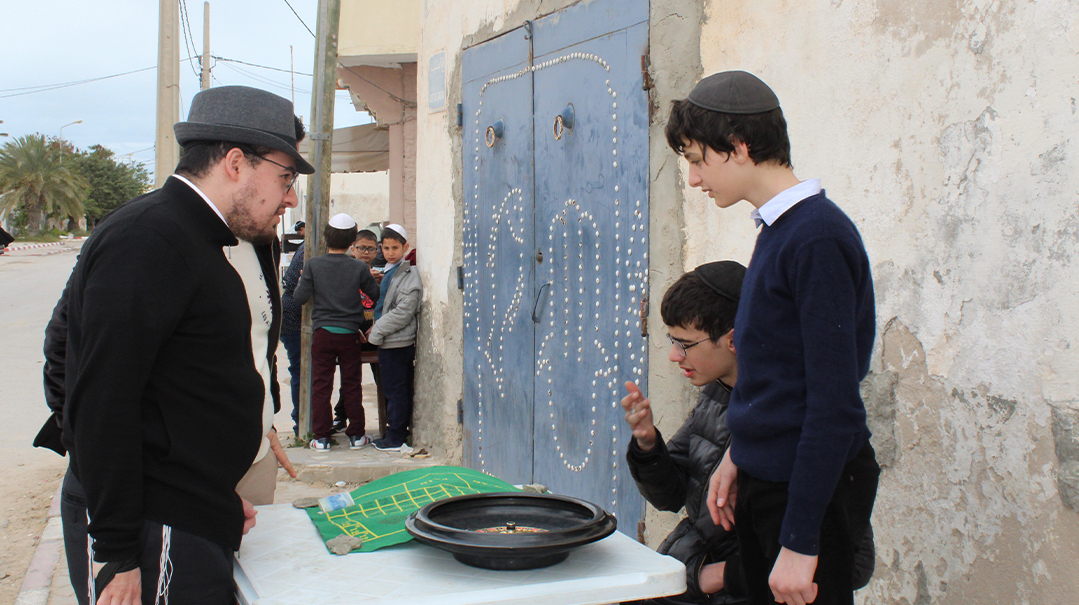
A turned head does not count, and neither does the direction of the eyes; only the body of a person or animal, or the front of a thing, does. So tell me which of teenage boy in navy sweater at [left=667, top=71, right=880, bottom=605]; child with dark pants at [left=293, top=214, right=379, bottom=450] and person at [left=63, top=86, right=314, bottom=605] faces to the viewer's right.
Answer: the person

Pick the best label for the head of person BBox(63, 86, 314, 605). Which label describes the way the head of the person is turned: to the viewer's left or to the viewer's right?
to the viewer's right

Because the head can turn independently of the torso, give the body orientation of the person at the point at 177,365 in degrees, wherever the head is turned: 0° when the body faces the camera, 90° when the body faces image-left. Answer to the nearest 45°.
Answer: approximately 270°

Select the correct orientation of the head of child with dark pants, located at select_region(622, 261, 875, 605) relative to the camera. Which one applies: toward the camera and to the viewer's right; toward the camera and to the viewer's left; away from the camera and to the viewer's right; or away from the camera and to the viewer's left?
toward the camera and to the viewer's left

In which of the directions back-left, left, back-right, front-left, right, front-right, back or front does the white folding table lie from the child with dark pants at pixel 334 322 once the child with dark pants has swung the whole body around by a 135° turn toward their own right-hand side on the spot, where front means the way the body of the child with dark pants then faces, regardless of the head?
front-right

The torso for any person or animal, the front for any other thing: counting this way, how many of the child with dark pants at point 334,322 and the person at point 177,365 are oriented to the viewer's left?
0

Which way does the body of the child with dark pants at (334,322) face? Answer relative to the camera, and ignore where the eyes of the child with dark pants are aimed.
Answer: away from the camera

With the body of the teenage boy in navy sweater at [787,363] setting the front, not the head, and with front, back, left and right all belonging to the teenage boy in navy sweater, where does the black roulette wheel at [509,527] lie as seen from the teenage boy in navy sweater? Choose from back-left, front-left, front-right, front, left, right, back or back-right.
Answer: front

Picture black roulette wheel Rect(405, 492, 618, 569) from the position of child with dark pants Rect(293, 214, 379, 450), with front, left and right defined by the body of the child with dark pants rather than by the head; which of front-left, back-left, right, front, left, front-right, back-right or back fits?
back

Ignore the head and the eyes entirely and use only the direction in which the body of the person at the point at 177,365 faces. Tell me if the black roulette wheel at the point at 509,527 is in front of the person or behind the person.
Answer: in front

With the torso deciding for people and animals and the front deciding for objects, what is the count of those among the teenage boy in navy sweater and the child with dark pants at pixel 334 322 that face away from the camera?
1

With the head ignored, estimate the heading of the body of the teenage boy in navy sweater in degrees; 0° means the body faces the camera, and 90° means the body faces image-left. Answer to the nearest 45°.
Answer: approximately 90°

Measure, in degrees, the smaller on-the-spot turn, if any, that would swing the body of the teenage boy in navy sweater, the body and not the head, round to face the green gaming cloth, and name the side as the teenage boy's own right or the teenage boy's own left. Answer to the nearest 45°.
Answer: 0° — they already face it

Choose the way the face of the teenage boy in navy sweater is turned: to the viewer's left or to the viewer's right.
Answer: to the viewer's left

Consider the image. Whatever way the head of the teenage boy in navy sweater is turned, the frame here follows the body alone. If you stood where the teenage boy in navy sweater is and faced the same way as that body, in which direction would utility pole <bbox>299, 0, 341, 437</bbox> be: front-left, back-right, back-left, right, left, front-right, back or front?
front-right

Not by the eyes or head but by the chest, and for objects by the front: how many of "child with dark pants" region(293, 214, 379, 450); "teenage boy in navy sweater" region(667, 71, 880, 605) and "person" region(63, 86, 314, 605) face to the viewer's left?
1
